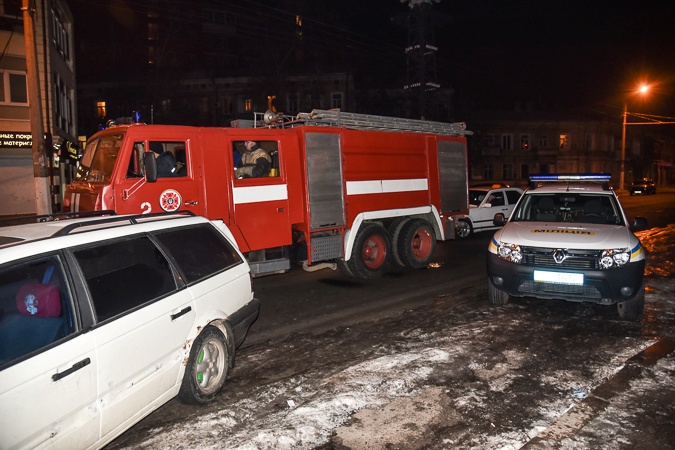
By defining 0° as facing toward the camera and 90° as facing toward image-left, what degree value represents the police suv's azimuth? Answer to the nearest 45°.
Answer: approximately 0°

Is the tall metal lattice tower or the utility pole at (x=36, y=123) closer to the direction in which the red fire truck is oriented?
the utility pole

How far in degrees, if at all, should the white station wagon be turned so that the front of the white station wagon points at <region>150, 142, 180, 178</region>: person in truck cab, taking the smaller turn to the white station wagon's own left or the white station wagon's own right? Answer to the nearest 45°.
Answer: approximately 135° to the white station wagon's own right

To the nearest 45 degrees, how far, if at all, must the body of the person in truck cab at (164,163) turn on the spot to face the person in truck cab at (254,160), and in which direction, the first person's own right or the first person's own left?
approximately 135° to the first person's own right

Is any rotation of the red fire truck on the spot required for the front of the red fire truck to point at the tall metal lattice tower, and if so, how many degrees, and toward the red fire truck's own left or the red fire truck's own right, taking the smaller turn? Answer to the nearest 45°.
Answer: approximately 135° to the red fire truck's own right

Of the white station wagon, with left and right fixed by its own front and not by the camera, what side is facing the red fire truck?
back

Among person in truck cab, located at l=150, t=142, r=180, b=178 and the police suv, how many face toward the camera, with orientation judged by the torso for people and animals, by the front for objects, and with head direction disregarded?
1

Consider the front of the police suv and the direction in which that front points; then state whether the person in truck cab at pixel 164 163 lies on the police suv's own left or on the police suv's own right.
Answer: on the police suv's own right

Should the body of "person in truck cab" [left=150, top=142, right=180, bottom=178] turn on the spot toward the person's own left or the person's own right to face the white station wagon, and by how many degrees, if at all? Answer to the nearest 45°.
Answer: approximately 90° to the person's own left

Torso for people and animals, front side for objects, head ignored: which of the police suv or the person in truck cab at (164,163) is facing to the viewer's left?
the person in truck cab

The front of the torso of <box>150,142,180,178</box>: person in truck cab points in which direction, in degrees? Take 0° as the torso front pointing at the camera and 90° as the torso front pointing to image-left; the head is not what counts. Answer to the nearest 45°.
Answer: approximately 90°

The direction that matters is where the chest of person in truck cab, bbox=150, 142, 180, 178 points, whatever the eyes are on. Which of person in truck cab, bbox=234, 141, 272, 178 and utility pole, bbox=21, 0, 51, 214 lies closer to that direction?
the utility pole

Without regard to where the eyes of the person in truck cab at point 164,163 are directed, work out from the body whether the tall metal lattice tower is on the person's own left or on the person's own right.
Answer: on the person's own right

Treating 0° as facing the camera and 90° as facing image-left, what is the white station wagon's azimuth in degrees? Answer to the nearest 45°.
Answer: approximately 45°

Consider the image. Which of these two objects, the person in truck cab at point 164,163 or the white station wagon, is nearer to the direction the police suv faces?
the white station wagon
